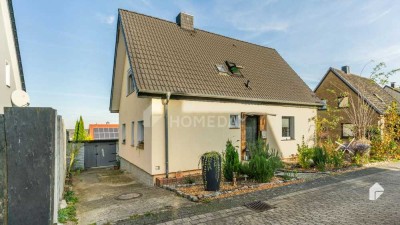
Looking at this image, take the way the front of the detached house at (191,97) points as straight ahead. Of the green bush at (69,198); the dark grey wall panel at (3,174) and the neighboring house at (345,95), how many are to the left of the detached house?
1

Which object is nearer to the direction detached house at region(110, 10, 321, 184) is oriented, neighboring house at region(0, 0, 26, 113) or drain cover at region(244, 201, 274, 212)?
the drain cover

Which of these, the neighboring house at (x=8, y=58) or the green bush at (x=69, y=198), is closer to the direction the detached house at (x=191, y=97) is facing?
the green bush

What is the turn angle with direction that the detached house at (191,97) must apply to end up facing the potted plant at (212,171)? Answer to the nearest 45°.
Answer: approximately 45° to its right

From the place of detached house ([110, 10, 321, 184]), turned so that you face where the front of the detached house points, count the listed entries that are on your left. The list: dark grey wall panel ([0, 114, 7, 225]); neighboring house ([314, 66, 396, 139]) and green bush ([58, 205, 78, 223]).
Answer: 1

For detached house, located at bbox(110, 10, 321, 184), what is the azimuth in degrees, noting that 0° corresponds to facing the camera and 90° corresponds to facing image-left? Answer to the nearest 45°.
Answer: approximately 315°

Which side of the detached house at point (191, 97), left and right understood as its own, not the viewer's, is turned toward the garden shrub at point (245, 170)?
front

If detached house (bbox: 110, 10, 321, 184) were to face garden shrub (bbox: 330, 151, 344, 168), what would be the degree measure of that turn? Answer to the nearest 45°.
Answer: approximately 45° to its left

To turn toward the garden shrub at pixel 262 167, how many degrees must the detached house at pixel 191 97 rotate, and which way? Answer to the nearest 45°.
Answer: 0° — it already faces it

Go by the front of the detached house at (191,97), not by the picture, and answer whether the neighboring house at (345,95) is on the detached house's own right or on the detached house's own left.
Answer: on the detached house's own left

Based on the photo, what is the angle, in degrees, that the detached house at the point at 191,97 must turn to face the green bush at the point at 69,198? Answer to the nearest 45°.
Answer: approximately 90° to its right
